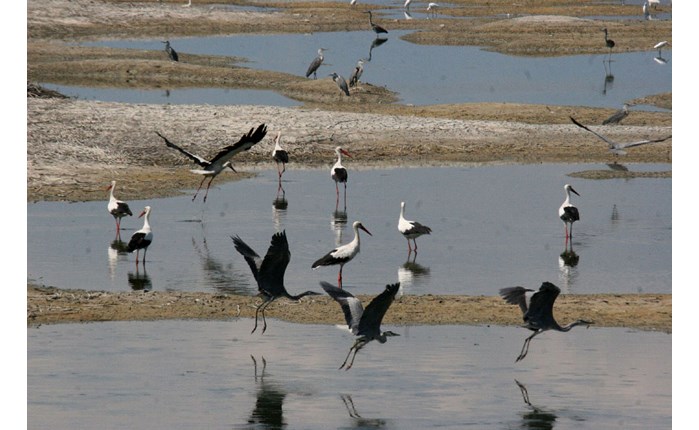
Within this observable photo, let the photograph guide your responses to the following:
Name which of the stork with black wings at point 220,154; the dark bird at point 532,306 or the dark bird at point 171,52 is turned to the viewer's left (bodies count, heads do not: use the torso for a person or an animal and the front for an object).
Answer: the dark bird at point 171,52

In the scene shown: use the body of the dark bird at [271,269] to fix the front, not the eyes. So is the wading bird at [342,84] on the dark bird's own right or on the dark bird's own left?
on the dark bird's own left

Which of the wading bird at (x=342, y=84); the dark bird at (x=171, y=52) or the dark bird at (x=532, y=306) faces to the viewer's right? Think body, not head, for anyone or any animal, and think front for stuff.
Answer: the dark bird at (x=532, y=306)

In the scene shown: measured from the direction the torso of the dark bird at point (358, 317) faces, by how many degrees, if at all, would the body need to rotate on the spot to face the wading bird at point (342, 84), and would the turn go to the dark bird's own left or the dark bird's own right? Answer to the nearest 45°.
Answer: approximately 90° to the dark bird's own left

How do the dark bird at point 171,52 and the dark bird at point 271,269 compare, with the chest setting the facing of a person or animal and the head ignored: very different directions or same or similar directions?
very different directions

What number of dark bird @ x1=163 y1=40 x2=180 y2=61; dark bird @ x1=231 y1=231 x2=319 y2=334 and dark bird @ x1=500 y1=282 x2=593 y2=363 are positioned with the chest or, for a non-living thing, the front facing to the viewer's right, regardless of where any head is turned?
2

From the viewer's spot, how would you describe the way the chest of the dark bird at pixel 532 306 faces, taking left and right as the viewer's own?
facing to the right of the viewer

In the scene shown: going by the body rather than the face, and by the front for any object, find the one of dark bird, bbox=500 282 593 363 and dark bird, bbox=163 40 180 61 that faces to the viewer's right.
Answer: dark bird, bbox=500 282 593 363

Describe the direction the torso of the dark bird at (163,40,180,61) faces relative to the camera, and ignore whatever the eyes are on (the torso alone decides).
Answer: to the viewer's left

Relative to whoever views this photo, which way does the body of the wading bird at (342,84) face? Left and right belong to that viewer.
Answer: facing to the left of the viewer

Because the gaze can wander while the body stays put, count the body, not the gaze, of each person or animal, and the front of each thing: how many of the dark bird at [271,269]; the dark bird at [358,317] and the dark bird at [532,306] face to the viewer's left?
0

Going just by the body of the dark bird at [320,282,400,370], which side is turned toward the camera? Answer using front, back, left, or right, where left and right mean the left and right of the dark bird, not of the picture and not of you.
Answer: right

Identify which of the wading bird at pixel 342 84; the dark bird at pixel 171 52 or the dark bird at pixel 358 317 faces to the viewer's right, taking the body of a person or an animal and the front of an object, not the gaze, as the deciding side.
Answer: the dark bird at pixel 358 317

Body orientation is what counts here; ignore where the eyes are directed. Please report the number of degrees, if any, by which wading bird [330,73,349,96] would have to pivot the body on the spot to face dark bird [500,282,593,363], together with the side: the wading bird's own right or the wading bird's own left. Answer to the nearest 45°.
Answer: approximately 90° to the wading bird's own left

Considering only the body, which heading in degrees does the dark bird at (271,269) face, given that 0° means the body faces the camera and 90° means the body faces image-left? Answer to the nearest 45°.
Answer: approximately 270°

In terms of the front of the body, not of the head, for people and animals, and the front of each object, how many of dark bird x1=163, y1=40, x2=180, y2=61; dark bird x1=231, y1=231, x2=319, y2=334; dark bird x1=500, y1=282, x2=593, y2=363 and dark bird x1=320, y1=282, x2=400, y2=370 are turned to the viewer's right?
3
